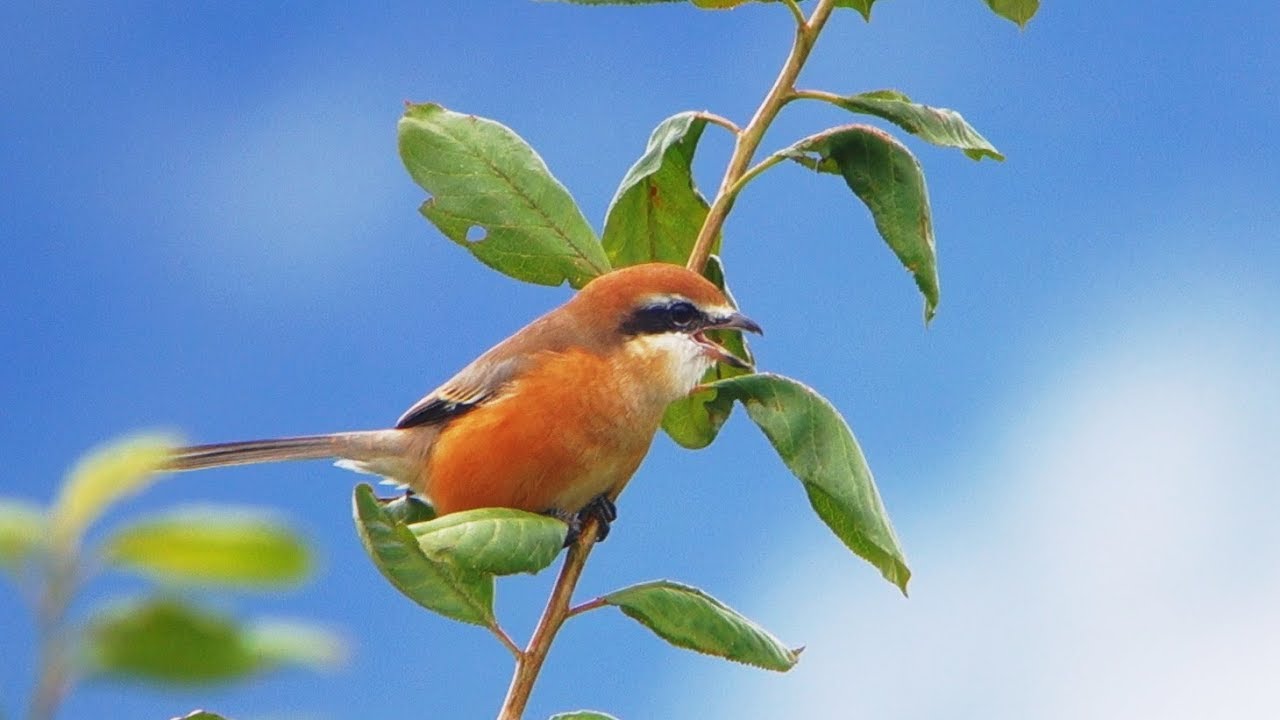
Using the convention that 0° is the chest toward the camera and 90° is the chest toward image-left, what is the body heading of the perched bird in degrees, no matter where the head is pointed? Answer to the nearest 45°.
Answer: approximately 270°

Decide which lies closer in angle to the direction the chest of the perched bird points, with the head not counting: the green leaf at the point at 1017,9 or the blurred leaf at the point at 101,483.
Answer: the green leaf

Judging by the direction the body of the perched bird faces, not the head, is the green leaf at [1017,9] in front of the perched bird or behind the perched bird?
in front

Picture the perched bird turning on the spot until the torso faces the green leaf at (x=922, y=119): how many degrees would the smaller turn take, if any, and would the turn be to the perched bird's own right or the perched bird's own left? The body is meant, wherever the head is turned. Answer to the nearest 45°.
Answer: approximately 45° to the perched bird's own right

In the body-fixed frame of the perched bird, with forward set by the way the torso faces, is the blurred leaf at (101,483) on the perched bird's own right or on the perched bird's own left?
on the perched bird's own right

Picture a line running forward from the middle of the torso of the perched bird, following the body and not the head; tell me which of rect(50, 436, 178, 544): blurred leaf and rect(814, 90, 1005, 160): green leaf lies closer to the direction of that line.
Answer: the green leaf
